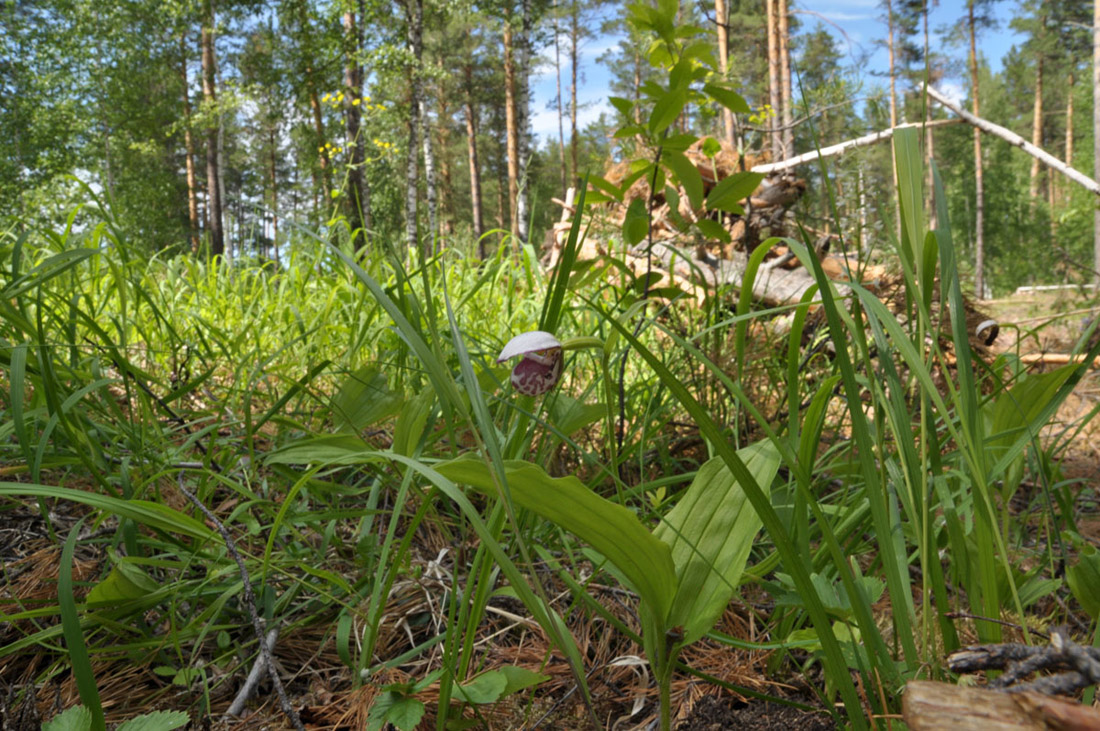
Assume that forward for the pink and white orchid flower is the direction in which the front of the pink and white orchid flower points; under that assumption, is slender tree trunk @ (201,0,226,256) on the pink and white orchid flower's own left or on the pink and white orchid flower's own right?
on the pink and white orchid flower's own right
